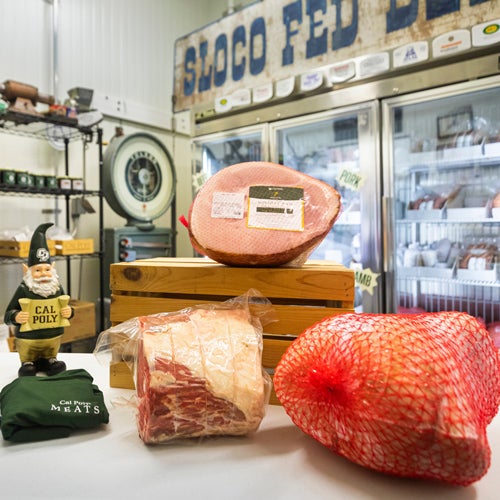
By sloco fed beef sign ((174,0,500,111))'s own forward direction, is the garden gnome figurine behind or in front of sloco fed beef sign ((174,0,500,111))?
in front

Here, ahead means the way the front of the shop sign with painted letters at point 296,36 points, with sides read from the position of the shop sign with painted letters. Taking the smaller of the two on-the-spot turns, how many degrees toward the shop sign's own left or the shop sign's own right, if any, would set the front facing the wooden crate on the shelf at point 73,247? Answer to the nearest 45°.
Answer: approximately 45° to the shop sign's own right

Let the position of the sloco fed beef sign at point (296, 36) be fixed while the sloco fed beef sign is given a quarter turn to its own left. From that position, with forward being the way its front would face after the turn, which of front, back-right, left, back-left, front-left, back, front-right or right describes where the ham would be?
front-right

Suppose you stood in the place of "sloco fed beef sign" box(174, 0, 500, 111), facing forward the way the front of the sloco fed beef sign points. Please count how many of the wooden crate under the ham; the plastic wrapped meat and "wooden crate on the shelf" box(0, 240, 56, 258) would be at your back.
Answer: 0

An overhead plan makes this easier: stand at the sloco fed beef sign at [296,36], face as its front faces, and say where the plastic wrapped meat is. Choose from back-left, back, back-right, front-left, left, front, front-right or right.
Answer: front-left

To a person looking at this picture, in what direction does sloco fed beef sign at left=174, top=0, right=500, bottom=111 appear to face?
facing the viewer and to the left of the viewer

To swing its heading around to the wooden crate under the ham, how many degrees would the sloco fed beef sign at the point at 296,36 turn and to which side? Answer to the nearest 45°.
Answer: approximately 45° to its left
